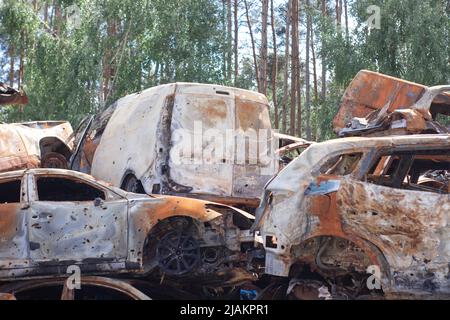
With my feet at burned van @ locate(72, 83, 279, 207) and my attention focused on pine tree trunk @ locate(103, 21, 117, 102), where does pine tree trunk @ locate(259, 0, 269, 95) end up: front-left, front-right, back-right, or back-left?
front-right

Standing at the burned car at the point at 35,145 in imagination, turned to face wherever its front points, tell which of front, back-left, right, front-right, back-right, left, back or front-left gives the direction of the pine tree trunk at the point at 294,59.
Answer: front-left

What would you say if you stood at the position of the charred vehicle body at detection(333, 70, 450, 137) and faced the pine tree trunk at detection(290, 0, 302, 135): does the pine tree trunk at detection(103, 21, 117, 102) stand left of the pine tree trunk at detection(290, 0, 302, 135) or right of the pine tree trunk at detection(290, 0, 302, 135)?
left

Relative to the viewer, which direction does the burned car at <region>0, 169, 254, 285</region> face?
to the viewer's right

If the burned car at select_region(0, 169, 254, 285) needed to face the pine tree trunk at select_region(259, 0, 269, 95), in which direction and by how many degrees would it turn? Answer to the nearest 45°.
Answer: approximately 90° to its left

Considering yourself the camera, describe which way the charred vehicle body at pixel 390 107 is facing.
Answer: facing to the left of the viewer

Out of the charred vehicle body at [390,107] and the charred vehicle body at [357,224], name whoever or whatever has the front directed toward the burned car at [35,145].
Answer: the charred vehicle body at [390,107]

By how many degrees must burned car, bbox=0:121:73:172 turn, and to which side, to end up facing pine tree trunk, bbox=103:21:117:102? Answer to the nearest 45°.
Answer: approximately 90° to its left
